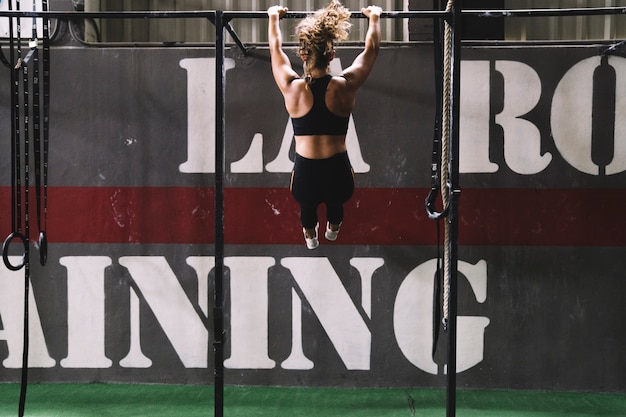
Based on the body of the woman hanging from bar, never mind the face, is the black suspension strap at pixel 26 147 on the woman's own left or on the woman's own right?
on the woman's own left

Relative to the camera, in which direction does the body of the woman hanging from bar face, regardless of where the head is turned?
away from the camera

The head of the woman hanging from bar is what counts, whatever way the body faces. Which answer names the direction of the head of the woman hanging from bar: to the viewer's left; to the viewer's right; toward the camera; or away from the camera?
away from the camera

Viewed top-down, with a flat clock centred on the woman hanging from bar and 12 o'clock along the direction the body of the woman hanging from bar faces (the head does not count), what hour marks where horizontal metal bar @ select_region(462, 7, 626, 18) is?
The horizontal metal bar is roughly at 3 o'clock from the woman hanging from bar.
